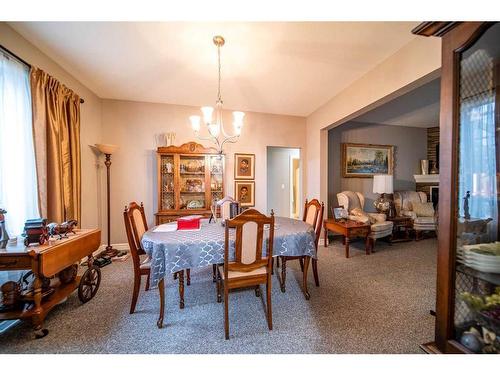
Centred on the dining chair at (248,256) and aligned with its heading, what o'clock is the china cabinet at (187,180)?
The china cabinet is roughly at 11 o'clock from the dining chair.

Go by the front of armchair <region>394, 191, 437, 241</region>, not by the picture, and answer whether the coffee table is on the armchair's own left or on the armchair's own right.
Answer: on the armchair's own right

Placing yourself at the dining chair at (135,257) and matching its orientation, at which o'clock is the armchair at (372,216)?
The armchair is roughly at 12 o'clock from the dining chair.

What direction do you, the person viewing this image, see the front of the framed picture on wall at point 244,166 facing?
facing the viewer

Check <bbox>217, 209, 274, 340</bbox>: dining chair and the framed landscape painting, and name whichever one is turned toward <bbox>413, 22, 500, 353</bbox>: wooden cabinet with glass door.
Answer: the framed landscape painting

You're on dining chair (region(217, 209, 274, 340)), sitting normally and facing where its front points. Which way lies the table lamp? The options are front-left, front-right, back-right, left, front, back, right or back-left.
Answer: front-right

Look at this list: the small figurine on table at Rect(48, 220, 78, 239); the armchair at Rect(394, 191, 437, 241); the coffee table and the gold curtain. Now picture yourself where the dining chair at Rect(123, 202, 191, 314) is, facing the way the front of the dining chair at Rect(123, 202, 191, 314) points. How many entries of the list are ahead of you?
2

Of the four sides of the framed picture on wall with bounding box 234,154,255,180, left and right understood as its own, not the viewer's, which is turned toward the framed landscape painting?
left

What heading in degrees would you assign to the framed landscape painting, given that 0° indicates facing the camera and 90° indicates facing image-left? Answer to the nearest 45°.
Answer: approximately 0°

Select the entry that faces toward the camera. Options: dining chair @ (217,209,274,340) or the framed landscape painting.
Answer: the framed landscape painting

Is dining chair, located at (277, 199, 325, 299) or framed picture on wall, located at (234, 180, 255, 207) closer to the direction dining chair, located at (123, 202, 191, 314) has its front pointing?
the dining chair

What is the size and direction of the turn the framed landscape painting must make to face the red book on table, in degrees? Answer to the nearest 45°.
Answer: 0° — it already faces it

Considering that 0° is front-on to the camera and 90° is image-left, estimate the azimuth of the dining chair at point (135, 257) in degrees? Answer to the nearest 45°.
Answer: approximately 270°

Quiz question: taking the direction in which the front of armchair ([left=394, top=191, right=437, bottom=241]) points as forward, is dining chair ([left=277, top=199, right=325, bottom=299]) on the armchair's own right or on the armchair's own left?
on the armchair's own right

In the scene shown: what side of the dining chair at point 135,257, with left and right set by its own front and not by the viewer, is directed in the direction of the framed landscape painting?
front

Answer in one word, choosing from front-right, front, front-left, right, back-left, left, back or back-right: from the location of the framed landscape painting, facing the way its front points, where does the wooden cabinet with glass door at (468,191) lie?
front

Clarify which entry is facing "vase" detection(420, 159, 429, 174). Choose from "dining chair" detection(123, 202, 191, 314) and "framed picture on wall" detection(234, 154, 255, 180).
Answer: the dining chair

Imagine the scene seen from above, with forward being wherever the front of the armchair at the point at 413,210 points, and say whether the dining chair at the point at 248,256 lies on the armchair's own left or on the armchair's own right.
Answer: on the armchair's own right

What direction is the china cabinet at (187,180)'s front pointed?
toward the camera

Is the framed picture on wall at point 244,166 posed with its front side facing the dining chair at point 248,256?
yes

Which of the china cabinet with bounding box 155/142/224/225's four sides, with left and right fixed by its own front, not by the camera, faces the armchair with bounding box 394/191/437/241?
left

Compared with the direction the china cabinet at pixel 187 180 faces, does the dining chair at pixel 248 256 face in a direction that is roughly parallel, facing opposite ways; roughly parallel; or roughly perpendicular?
roughly parallel, facing opposite ways
